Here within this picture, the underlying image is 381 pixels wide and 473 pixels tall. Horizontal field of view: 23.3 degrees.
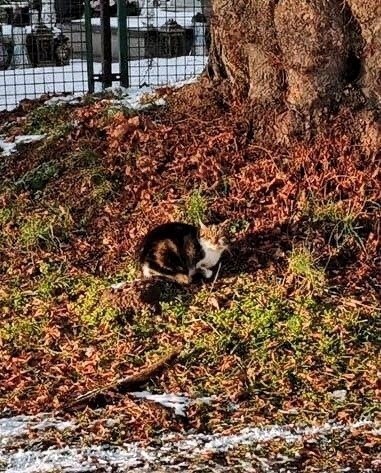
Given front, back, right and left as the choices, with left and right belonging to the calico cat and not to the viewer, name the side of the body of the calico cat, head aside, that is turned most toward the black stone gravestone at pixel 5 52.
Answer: left

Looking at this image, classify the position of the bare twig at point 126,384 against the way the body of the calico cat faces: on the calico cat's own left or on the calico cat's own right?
on the calico cat's own right

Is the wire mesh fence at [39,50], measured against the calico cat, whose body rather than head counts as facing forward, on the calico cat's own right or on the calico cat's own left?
on the calico cat's own left

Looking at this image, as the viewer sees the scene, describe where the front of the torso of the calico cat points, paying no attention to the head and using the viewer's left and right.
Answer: facing to the right of the viewer

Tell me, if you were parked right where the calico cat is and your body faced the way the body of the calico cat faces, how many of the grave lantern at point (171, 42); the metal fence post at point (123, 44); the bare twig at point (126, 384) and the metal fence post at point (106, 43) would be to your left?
3

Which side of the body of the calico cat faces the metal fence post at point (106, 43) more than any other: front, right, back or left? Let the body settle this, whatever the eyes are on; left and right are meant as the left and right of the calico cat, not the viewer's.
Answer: left

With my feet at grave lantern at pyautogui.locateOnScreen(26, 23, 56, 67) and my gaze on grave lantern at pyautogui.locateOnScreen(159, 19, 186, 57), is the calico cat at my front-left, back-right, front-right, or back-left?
front-right

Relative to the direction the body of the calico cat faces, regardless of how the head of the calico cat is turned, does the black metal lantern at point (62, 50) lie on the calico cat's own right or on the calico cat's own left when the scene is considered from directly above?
on the calico cat's own left

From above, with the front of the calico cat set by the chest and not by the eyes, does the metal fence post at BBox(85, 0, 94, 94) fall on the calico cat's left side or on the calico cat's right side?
on the calico cat's left side
